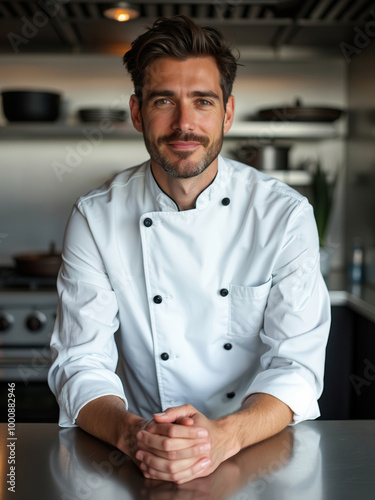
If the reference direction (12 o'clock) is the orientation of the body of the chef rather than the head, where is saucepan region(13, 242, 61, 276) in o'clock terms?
The saucepan is roughly at 5 o'clock from the chef.

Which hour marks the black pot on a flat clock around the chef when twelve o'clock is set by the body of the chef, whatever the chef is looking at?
The black pot is roughly at 5 o'clock from the chef.

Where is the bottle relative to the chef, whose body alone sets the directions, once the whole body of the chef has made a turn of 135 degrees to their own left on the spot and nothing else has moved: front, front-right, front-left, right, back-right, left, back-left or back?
front

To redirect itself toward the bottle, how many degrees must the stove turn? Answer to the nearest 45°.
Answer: approximately 90° to its left

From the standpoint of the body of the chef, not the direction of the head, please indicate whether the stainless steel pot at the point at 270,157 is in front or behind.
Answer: behind
